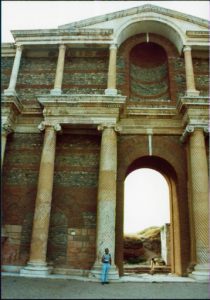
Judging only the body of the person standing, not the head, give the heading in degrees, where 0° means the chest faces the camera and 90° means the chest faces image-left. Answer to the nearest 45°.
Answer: approximately 0°

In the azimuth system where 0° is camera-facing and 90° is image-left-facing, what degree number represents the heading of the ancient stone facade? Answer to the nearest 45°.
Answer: approximately 0°

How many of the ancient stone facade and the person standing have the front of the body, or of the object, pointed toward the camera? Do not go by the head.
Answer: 2
